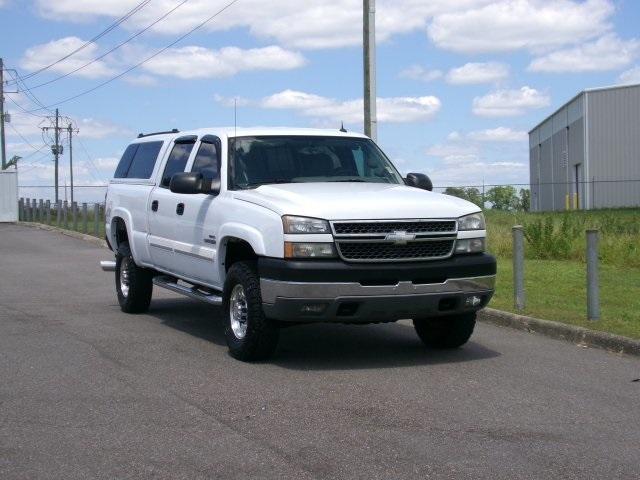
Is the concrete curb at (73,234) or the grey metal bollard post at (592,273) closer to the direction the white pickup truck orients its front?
the grey metal bollard post

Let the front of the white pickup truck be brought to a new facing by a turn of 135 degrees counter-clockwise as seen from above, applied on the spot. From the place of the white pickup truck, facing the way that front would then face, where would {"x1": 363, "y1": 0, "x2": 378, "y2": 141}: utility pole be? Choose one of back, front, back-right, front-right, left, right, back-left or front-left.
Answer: front

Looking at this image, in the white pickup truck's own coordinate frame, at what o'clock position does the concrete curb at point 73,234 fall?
The concrete curb is roughly at 7 o'clock from the white pickup truck.

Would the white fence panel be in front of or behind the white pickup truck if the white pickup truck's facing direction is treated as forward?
behind

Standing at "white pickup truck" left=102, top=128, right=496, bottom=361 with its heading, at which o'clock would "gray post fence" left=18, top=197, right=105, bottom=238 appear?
The gray post fence is roughly at 7 o'clock from the white pickup truck.

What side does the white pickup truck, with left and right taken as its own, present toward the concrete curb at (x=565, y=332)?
left

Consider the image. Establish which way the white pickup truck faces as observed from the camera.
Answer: facing the viewer and to the right of the viewer

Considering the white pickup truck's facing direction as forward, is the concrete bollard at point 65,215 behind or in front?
behind

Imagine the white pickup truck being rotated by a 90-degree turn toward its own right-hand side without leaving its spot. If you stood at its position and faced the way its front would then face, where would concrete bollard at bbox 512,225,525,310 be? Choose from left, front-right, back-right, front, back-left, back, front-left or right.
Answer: back
